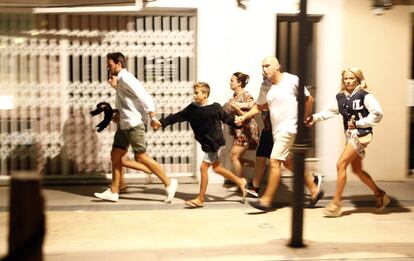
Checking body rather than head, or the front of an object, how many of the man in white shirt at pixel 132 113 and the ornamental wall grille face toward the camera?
1

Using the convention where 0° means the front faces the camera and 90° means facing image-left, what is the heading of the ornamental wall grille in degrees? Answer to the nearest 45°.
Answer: approximately 0°
